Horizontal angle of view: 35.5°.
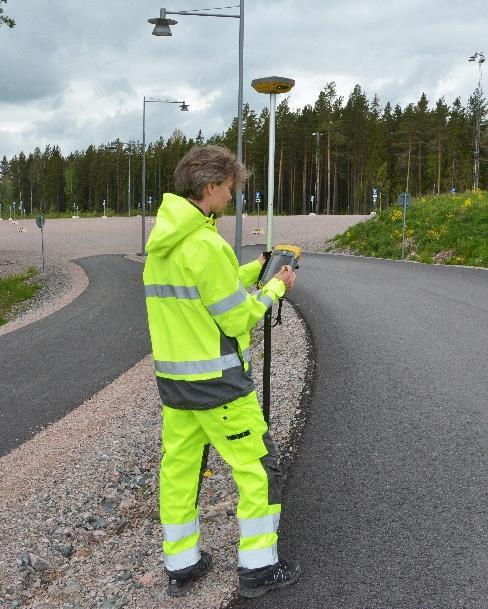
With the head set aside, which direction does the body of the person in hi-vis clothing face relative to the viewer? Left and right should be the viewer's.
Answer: facing away from the viewer and to the right of the viewer

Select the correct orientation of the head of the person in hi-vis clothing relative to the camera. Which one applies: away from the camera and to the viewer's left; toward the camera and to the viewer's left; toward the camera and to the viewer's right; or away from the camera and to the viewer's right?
away from the camera and to the viewer's right
